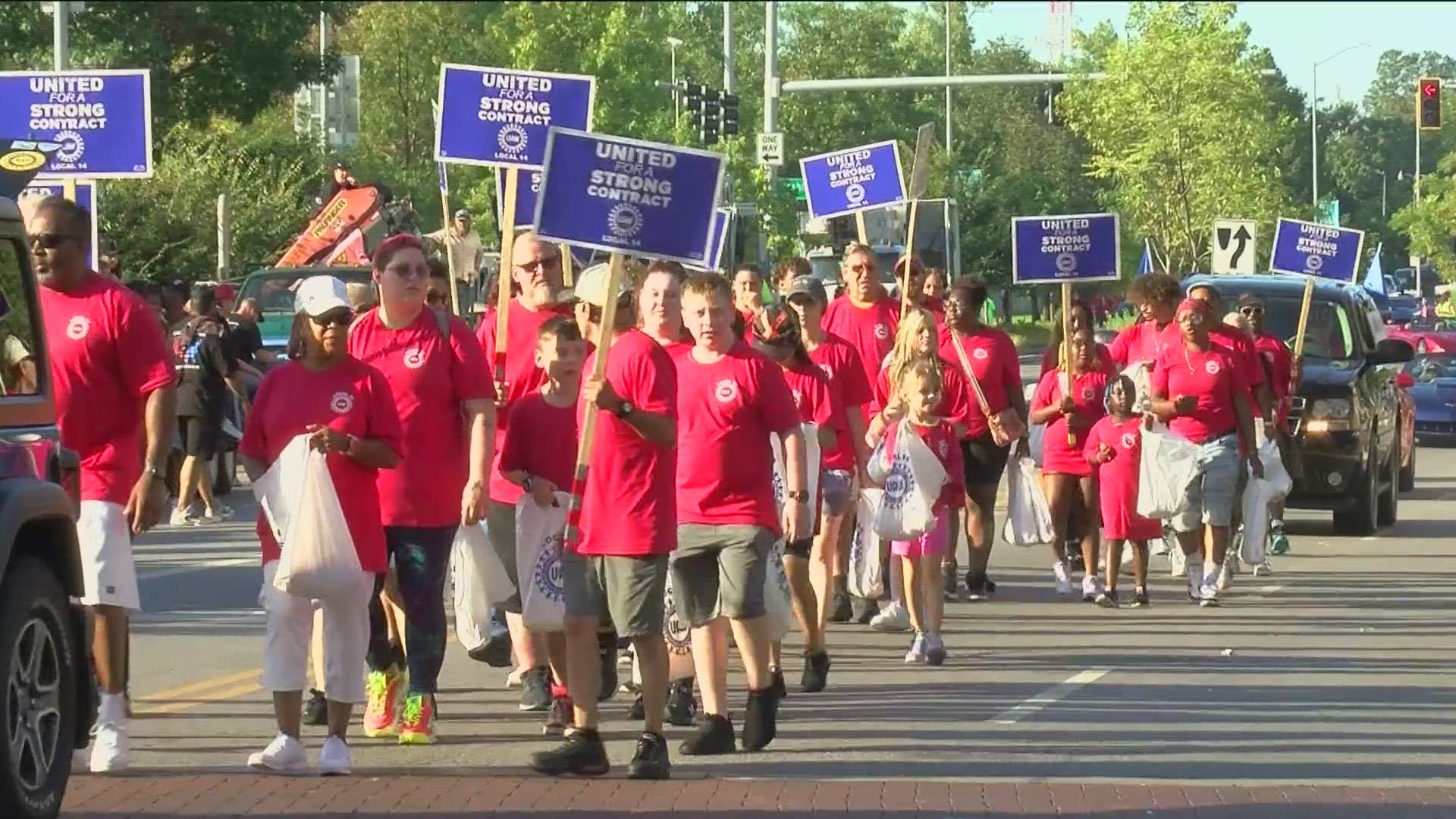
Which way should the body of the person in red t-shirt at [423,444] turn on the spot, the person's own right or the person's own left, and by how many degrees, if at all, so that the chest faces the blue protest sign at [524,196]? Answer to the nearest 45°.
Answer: approximately 180°

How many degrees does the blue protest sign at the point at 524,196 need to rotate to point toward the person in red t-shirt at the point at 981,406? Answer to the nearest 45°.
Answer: approximately 135° to its left

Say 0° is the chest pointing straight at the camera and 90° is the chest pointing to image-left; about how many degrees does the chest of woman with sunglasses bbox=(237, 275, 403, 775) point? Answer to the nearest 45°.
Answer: approximately 0°

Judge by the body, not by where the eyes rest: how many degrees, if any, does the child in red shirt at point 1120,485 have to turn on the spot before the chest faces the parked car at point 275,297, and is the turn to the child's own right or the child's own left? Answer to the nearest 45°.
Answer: approximately 135° to the child's own right

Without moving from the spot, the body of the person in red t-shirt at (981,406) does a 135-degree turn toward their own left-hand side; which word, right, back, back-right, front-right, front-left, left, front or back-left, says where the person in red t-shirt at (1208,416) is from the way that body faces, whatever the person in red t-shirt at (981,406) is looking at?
front

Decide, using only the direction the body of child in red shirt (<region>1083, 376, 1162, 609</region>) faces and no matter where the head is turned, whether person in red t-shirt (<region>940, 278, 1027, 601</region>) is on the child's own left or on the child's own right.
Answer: on the child's own right

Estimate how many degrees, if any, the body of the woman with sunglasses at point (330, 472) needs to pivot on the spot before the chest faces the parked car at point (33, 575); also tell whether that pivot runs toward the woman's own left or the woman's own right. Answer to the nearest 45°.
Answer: approximately 45° to the woman's own right
